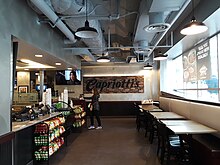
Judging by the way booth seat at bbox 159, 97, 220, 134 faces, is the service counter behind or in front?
in front

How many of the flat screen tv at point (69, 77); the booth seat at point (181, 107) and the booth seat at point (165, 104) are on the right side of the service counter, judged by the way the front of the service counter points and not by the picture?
0

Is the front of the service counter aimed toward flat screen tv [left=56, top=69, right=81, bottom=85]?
no

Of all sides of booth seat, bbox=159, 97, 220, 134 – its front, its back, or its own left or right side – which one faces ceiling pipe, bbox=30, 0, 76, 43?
front

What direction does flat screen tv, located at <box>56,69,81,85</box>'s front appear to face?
toward the camera

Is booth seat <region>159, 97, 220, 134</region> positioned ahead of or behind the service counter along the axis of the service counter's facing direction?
ahead

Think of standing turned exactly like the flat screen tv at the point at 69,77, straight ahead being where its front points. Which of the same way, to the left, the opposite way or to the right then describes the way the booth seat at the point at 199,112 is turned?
to the right

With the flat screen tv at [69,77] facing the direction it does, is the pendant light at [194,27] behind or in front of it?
in front

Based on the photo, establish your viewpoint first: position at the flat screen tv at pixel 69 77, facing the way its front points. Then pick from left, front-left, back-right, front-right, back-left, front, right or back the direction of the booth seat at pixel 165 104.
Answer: front-left

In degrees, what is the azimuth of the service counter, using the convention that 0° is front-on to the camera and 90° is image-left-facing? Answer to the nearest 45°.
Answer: approximately 315°

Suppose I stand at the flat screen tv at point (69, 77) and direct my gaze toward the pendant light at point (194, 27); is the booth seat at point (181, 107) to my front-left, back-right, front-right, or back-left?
front-left

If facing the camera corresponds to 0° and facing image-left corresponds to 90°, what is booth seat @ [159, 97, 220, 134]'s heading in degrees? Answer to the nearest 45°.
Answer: approximately 45°

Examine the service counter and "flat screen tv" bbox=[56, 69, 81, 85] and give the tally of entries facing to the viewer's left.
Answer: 0
